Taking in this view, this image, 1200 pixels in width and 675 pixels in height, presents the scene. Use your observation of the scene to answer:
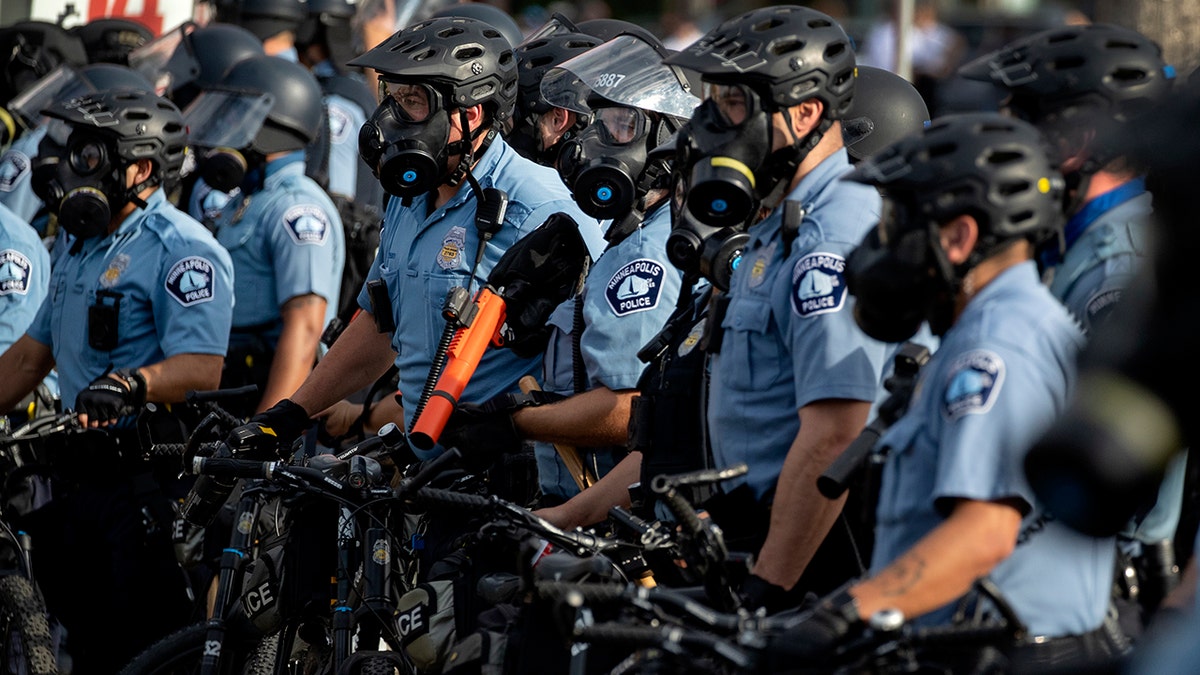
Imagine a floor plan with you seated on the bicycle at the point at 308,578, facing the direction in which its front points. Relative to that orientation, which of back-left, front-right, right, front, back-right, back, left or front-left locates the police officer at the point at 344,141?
back-right

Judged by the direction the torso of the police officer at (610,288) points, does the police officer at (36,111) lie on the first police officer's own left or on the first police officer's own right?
on the first police officer's own right

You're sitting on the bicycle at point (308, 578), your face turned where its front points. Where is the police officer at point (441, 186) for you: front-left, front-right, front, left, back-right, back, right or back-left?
back

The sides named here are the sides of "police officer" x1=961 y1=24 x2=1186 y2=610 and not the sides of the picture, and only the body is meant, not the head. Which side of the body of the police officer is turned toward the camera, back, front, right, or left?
left

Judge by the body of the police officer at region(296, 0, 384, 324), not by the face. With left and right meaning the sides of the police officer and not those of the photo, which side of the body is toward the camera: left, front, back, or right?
left

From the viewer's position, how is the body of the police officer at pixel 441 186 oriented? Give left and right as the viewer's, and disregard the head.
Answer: facing the viewer and to the left of the viewer

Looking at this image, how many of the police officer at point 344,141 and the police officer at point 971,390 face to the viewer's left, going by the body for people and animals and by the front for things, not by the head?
2

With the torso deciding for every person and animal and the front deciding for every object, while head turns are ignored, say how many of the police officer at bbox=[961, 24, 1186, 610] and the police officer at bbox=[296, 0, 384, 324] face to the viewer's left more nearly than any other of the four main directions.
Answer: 2

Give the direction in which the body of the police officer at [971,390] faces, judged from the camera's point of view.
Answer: to the viewer's left

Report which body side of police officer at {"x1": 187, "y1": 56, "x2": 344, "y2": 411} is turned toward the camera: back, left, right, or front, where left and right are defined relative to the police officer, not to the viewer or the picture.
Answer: left

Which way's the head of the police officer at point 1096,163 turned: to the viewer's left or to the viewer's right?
to the viewer's left

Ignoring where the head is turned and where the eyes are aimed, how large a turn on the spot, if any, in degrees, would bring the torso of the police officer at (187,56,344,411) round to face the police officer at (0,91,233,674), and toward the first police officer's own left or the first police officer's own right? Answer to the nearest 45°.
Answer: approximately 45° to the first police officer's own left
